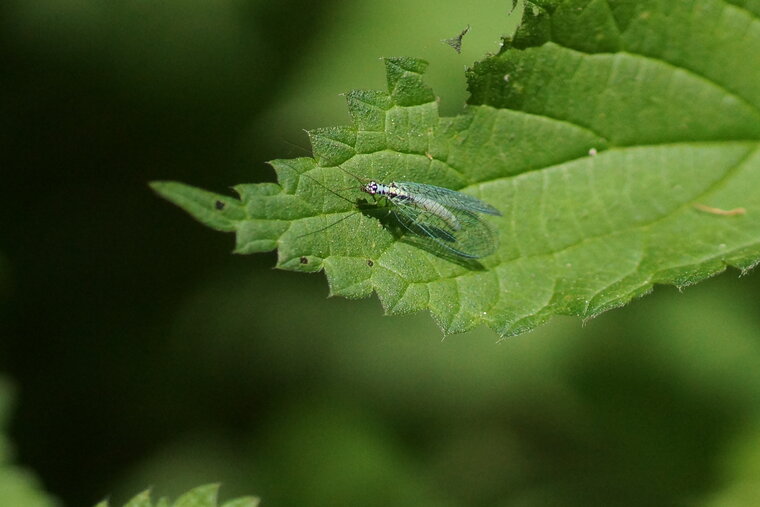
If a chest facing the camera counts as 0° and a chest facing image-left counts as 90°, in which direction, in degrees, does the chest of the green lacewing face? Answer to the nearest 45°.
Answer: approximately 90°

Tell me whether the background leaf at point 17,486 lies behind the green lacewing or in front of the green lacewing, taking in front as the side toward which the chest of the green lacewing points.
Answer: in front
